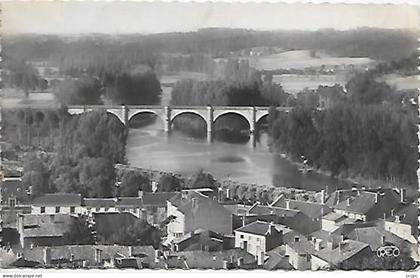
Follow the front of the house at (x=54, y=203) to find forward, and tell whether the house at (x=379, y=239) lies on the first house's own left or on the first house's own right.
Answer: on the first house's own left

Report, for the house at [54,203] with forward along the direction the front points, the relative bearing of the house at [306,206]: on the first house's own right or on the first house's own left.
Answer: on the first house's own left

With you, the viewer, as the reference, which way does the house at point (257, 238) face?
facing the viewer and to the left of the viewer

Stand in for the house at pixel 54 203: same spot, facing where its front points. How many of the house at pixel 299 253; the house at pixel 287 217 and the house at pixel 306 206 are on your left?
3

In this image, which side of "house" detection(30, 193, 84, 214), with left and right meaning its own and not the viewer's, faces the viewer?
front

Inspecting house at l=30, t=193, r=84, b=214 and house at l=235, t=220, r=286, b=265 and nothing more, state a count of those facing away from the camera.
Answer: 0
